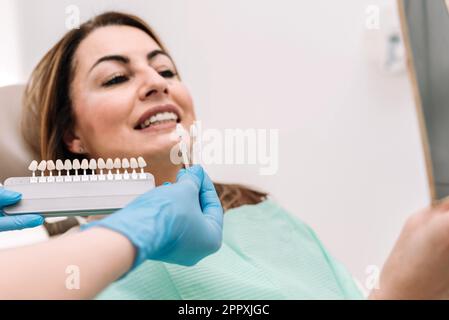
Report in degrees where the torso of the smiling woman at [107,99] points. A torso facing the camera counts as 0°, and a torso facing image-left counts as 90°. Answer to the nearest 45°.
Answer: approximately 315°
